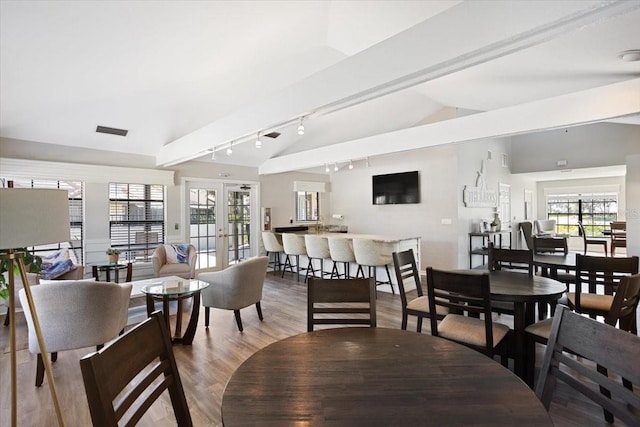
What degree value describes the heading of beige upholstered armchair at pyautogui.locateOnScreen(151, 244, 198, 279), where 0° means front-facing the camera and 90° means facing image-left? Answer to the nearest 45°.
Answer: approximately 0°

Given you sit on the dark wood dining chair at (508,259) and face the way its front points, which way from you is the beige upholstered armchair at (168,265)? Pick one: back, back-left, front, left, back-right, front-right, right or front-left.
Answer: right

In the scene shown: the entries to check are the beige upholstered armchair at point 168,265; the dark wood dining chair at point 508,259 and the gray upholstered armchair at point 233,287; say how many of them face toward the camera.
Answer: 2

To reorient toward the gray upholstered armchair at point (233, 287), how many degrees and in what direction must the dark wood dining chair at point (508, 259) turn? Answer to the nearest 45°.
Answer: approximately 90° to its right

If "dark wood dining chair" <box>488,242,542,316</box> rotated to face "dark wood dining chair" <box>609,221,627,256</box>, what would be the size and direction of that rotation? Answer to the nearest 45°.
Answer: approximately 180°

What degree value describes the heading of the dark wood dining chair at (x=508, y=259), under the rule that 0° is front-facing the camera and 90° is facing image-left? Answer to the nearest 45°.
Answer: approximately 0°

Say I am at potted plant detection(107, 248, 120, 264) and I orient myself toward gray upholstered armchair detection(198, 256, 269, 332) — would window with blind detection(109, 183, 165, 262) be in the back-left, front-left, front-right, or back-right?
back-left
